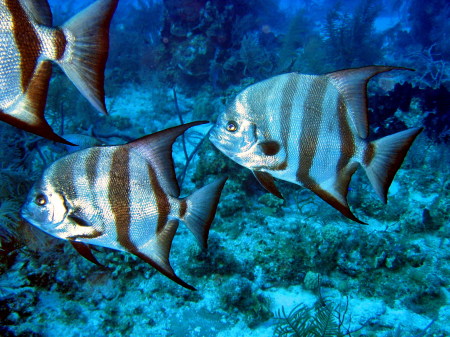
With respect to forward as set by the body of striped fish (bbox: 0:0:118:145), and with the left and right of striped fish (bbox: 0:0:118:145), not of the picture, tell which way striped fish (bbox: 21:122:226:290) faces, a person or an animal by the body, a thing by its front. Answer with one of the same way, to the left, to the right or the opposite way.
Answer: the same way

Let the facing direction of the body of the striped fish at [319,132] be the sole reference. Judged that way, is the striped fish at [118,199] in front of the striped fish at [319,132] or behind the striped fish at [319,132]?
in front

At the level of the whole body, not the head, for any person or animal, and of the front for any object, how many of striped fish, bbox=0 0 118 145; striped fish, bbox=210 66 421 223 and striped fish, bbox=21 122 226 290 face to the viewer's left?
3

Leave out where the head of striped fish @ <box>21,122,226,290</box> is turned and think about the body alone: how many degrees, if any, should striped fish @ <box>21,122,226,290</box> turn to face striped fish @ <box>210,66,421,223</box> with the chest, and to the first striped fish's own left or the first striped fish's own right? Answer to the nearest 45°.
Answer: approximately 180°

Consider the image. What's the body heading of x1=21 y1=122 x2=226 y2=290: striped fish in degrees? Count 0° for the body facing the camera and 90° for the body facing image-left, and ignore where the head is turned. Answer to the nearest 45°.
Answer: approximately 90°

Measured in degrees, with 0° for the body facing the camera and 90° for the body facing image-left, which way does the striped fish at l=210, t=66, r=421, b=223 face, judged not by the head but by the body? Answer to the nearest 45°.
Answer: approximately 90°

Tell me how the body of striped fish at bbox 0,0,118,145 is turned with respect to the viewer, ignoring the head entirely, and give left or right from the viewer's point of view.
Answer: facing to the left of the viewer

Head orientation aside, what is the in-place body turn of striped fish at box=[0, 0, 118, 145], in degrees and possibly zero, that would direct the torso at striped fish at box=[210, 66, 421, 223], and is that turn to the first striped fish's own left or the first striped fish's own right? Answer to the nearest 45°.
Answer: approximately 180°
